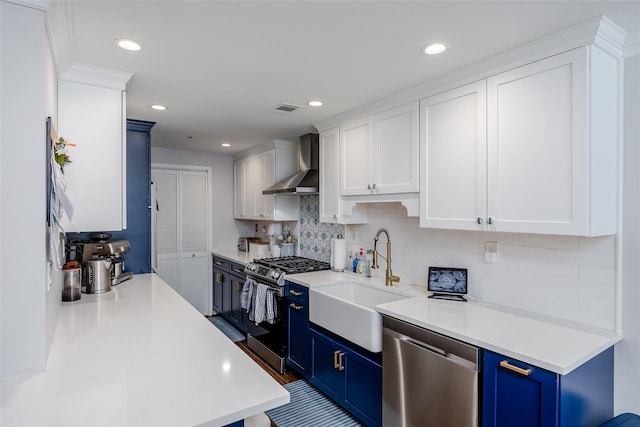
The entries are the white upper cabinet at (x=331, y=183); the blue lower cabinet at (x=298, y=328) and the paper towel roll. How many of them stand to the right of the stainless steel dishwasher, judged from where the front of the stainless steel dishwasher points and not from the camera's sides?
3

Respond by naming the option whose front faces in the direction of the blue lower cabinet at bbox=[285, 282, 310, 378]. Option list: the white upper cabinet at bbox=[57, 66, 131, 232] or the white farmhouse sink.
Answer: the white upper cabinet

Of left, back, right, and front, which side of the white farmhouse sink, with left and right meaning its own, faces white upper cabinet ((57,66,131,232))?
front

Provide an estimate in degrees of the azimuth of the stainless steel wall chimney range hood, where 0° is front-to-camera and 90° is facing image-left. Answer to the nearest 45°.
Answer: approximately 45°

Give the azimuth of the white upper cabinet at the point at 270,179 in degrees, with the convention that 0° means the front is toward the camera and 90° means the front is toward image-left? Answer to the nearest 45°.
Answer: approximately 45°

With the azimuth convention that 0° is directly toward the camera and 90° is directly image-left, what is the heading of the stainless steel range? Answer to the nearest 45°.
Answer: approximately 45°

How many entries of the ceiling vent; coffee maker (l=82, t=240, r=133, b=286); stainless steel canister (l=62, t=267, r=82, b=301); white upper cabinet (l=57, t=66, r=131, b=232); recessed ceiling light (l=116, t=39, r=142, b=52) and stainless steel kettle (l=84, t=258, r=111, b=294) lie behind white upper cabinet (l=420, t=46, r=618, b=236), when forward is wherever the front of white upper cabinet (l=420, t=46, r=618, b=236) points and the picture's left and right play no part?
0

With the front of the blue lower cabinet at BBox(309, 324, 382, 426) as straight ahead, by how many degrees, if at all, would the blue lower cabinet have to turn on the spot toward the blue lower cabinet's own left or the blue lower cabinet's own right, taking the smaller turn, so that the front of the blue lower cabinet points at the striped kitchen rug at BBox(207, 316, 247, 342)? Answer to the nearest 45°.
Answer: approximately 90° to the blue lower cabinet's own right

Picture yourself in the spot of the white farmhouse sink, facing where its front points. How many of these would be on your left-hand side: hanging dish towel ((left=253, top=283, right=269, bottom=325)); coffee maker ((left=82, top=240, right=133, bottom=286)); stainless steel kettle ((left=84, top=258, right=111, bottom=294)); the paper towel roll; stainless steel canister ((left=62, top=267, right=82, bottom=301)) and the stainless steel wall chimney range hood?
0

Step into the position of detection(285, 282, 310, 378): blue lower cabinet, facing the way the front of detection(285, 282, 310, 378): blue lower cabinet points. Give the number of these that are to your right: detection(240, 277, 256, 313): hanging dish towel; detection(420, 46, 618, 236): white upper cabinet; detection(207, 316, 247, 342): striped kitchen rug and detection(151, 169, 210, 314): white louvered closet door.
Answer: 3

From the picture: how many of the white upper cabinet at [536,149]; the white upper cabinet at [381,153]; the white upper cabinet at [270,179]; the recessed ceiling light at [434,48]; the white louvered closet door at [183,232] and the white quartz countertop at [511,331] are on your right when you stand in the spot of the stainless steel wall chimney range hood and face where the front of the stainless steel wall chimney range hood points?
2

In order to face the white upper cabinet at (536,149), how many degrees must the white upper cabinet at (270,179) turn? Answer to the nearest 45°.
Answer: approximately 90° to its left

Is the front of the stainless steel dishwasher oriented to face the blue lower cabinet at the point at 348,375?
no

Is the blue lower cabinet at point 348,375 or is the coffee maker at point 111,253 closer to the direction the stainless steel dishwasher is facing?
the coffee maker

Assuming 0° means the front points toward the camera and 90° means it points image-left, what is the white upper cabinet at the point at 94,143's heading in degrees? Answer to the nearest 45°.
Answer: approximately 270°

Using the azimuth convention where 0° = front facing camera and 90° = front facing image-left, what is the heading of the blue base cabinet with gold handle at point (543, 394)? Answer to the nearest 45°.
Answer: approximately 45°

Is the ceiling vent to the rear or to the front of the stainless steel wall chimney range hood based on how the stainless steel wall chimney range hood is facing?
to the front

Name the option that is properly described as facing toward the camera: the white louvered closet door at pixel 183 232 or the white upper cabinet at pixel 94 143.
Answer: the white louvered closet door

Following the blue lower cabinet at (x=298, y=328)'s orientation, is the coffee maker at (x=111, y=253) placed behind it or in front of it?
in front
